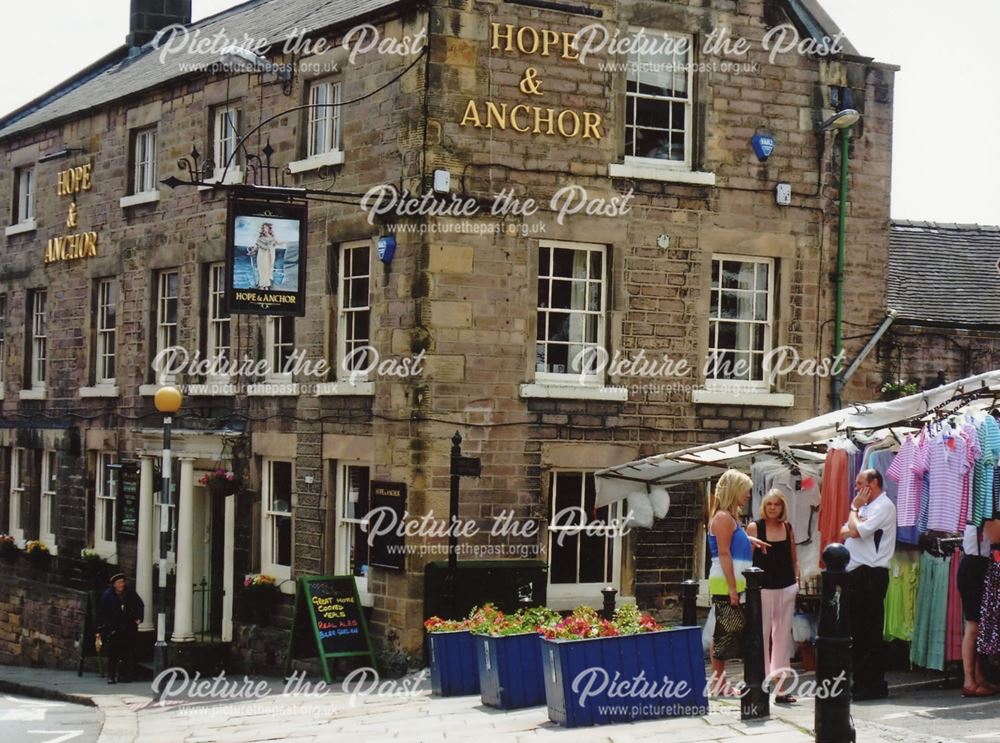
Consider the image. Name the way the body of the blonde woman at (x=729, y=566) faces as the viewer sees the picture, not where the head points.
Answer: to the viewer's right

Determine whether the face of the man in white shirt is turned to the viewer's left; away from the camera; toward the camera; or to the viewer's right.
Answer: to the viewer's left

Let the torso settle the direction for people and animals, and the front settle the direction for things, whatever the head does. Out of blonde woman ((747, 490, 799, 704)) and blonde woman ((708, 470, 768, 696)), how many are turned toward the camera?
1

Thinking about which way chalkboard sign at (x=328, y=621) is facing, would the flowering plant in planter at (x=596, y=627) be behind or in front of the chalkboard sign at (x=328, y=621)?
in front

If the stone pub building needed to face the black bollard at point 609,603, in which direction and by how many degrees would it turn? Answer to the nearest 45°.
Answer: approximately 45° to its left

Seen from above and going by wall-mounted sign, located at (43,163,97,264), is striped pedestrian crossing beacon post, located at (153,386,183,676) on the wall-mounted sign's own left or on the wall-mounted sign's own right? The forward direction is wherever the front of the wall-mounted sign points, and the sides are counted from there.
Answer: on the wall-mounted sign's own left

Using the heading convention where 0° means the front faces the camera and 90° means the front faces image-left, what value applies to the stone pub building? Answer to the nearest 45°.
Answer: approximately 45°

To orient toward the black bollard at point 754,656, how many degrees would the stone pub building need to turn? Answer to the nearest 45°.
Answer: approximately 45° to its left

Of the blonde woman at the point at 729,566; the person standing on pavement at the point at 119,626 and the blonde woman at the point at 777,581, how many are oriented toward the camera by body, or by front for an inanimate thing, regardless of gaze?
2
